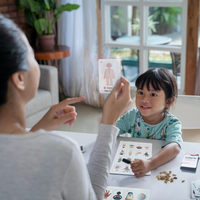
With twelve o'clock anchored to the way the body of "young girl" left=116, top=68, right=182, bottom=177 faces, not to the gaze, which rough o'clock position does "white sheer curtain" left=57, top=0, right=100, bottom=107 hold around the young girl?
The white sheer curtain is roughly at 4 o'clock from the young girl.

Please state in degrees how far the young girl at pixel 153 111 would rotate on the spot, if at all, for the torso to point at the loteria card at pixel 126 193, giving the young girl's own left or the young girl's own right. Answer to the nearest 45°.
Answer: approximately 45° to the young girl's own left

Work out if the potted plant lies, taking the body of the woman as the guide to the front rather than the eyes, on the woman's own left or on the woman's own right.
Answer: on the woman's own left

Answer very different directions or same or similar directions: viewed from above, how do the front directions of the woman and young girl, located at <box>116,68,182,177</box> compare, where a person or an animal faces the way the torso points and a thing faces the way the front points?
very different directions

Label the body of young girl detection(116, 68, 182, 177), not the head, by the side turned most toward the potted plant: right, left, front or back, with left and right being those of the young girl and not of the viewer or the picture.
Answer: right

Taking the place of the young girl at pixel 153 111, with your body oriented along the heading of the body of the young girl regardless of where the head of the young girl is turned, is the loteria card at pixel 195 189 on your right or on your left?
on your left

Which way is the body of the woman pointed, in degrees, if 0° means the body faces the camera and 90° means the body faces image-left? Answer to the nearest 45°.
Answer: approximately 225°

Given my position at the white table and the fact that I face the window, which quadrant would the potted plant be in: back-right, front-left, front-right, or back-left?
front-left

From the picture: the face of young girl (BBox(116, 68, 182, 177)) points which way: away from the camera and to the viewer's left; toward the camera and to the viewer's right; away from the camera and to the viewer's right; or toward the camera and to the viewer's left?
toward the camera and to the viewer's left

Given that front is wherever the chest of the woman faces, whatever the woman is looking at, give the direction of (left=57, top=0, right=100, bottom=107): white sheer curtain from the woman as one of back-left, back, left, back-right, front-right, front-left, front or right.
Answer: front-left

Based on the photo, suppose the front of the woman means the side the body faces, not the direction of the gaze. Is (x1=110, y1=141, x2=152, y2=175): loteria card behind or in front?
in front

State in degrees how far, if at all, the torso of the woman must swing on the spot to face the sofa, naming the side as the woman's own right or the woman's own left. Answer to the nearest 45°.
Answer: approximately 45° to the woman's own left

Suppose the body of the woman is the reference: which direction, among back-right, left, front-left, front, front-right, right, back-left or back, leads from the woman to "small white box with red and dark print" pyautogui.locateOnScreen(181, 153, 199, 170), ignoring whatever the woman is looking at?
front

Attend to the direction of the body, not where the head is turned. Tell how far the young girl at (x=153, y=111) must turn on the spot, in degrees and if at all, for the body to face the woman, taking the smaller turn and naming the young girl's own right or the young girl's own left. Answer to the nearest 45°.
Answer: approximately 45° to the young girl's own left

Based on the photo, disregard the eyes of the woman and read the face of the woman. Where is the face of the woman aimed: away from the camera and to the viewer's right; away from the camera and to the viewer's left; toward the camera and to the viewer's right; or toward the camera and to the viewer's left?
away from the camera and to the viewer's right

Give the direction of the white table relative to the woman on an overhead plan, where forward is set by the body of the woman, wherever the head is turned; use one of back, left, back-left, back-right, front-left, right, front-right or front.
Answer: front
